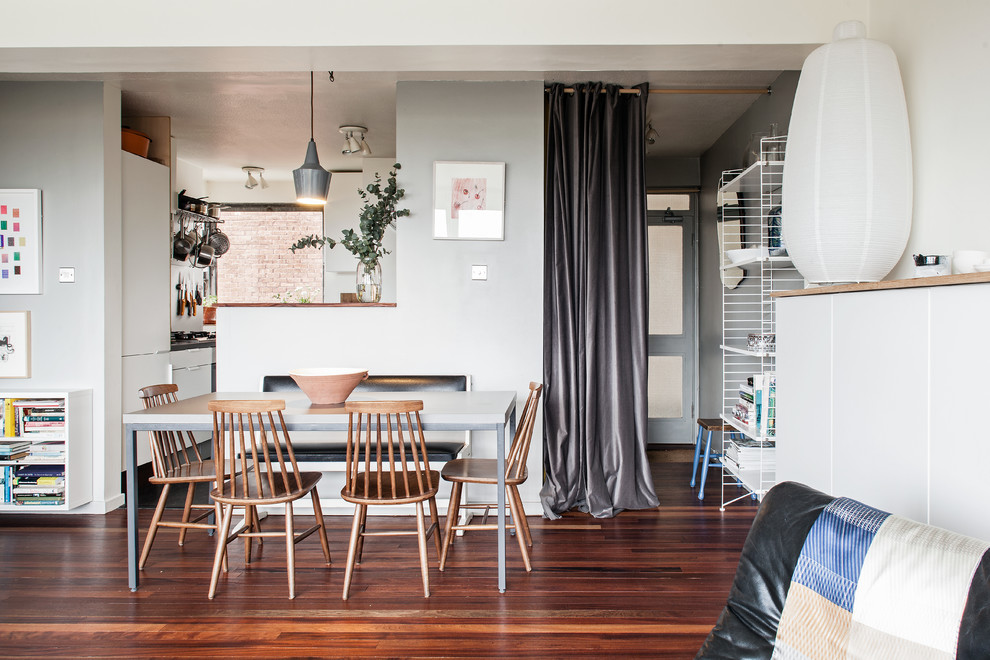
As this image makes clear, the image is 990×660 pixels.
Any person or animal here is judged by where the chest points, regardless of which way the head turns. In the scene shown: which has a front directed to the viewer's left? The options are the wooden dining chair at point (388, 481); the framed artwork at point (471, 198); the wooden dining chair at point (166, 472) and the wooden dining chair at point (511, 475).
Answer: the wooden dining chair at point (511, 475)

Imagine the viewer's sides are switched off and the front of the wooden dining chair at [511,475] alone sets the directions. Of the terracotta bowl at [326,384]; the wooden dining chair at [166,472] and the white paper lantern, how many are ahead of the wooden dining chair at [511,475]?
2

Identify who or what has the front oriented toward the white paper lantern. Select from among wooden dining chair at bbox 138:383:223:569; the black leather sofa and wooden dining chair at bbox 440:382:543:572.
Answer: wooden dining chair at bbox 138:383:223:569

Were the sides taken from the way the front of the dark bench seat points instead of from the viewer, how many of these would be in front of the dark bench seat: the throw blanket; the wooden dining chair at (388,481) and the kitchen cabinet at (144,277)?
2

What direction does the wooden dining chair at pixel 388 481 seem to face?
away from the camera

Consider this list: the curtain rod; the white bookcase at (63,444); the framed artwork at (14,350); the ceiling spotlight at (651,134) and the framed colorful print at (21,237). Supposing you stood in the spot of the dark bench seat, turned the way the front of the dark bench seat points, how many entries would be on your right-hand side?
3

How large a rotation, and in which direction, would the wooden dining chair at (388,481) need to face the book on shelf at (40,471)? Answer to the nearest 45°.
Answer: approximately 45° to its left

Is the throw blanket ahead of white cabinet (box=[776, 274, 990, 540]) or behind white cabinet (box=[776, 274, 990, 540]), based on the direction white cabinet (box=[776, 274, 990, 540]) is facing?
ahead

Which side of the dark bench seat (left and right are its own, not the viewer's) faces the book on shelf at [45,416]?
right

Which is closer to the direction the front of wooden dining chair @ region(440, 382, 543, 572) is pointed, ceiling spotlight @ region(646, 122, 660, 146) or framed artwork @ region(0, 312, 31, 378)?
the framed artwork

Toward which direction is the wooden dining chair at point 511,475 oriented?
to the viewer's left
